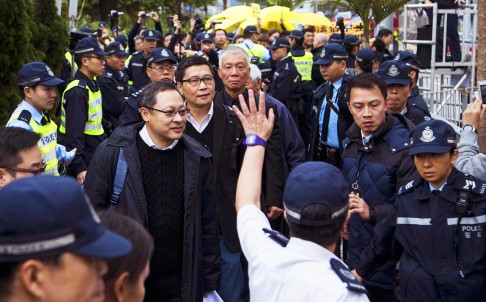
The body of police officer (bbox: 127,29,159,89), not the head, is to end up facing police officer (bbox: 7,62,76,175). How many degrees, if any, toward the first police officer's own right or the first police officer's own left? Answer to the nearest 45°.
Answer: approximately 45° to the first police officer's own right

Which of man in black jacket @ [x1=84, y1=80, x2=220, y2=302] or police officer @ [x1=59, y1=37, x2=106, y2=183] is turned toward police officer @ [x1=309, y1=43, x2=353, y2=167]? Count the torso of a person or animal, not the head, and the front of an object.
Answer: police officer @ [x1=59, y1=37, x2=106, y2=183]

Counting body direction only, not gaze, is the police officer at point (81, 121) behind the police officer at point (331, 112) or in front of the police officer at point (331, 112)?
in front

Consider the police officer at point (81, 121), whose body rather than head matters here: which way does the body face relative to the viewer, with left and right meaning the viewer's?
facing to the right of the viewer

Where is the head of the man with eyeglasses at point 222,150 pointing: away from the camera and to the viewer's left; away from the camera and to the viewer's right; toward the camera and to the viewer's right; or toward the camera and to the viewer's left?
toward the camera and to the viewer's right

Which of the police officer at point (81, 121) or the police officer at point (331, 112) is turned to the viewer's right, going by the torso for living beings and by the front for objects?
the police officer at point (81, 121)
